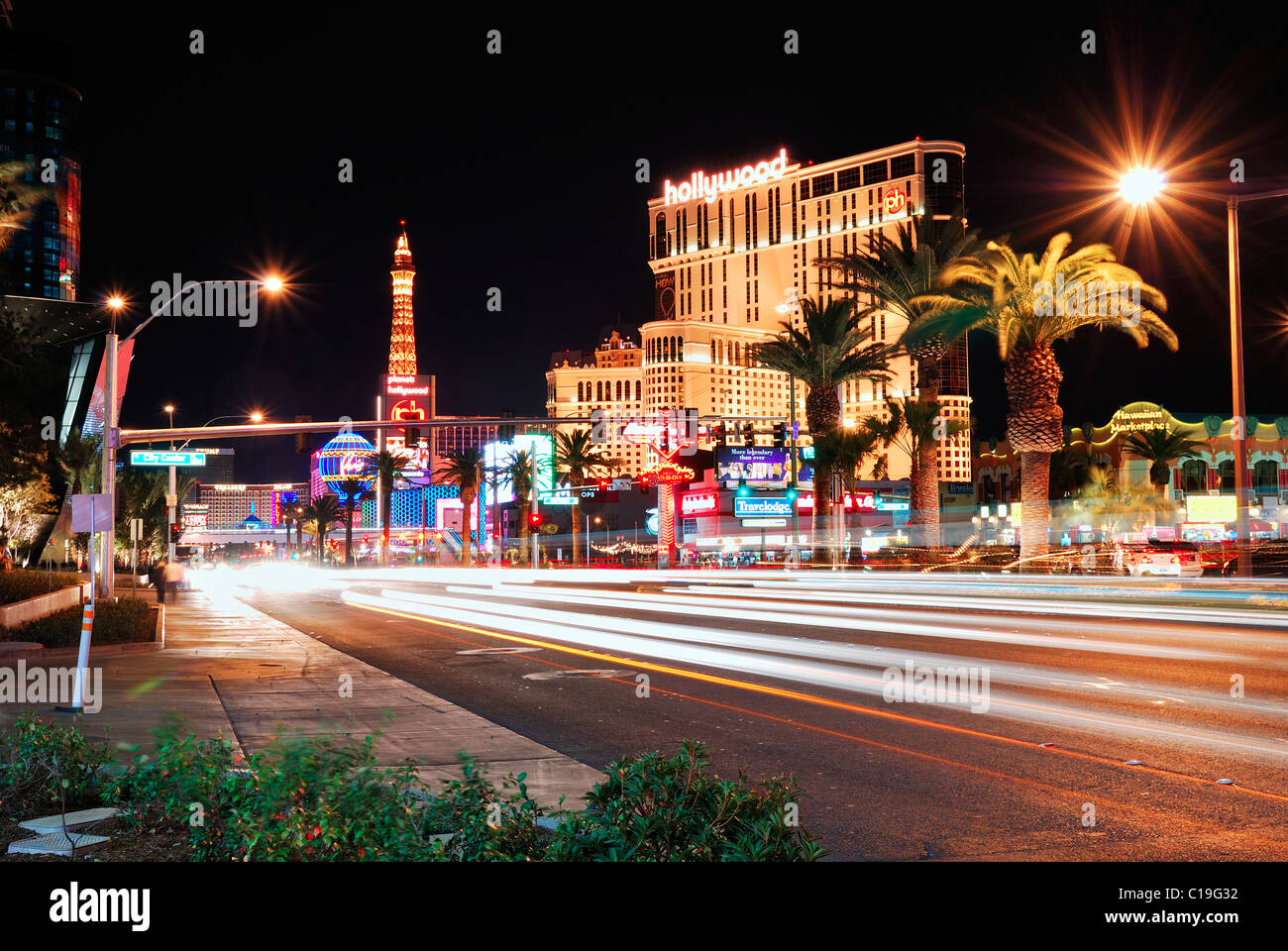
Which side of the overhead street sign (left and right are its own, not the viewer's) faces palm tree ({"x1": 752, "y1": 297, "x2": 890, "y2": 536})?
left

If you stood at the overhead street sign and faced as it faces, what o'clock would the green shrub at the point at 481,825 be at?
The green shrub is roughly at 12 o'clock from the overhead street sign.

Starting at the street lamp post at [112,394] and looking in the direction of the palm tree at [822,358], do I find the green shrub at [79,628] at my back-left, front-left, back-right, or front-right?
back-right

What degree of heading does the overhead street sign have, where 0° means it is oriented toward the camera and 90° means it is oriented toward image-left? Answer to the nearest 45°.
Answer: approximately 0°

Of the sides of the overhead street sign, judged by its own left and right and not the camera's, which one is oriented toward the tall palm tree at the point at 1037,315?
left

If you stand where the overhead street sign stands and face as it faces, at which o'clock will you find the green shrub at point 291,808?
The green shrub is roughly at 12 o'clock from the overhead street sign.
